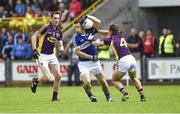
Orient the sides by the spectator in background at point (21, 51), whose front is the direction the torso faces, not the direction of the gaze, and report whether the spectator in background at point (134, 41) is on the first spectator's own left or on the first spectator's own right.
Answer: on the first spectator's own left

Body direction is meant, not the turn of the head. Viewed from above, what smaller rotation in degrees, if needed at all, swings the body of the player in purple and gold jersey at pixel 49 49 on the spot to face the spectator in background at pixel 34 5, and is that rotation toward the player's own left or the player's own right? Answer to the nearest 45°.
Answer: approximately 135° to the player's own left

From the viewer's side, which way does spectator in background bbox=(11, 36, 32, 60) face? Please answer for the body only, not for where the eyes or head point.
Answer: toward the camera

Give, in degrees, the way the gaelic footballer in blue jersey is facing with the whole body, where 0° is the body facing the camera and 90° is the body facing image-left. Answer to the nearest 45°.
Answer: approximately 0°

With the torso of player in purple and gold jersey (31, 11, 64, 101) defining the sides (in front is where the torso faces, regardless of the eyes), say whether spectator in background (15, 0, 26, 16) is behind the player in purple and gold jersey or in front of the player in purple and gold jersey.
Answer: behind

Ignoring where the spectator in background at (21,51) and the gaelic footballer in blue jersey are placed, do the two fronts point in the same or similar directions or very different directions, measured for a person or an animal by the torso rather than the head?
same or similar directions

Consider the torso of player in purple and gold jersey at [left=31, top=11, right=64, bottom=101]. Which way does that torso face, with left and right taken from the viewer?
facing the viewer and to the right of the viewer

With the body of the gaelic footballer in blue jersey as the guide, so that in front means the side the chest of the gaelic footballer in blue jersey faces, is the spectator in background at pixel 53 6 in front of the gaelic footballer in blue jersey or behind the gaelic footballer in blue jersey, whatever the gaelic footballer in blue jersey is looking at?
behind

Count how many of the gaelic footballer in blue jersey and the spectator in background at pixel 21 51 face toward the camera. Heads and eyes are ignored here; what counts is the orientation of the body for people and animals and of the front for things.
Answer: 2

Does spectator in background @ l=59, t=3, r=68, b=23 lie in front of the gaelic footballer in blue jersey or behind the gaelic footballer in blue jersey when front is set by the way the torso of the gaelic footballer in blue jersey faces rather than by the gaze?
behind
